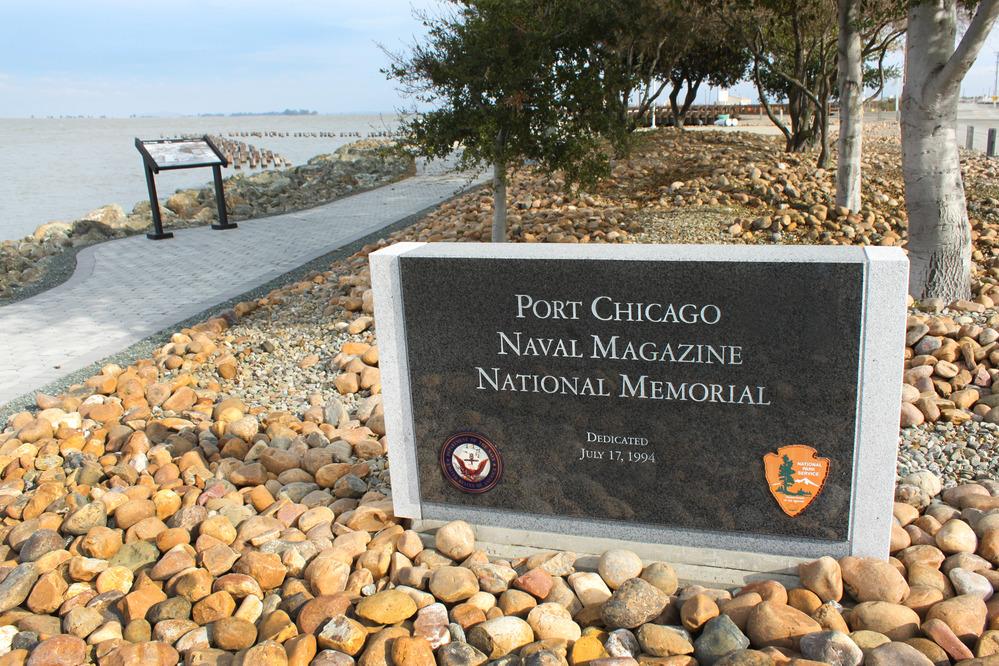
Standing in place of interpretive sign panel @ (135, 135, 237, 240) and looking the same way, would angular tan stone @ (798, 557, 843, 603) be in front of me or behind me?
in front

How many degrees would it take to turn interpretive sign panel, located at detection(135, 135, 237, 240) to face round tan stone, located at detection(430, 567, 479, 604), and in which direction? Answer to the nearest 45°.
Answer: approximately 45° to its right

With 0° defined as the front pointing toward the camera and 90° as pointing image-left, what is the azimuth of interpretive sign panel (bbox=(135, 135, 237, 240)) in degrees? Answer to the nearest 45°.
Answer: approximately 315°

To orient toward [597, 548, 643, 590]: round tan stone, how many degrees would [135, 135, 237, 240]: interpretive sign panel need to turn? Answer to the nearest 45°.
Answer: approximately 45° to its right

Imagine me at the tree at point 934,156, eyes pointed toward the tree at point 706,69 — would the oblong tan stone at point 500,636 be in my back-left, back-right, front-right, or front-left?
back-left

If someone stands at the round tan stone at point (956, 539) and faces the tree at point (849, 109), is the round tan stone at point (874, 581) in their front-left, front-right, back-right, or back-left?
back-left

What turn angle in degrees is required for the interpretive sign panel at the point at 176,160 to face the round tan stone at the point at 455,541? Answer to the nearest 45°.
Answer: approximately 45° to its right

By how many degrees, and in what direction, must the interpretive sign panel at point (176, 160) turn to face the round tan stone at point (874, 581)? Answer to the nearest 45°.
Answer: approximately 45° to its right

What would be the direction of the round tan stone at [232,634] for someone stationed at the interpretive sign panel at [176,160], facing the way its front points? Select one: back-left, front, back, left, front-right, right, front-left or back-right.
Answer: front-right

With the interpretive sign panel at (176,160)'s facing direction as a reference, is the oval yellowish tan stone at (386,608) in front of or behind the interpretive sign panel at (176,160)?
in front
